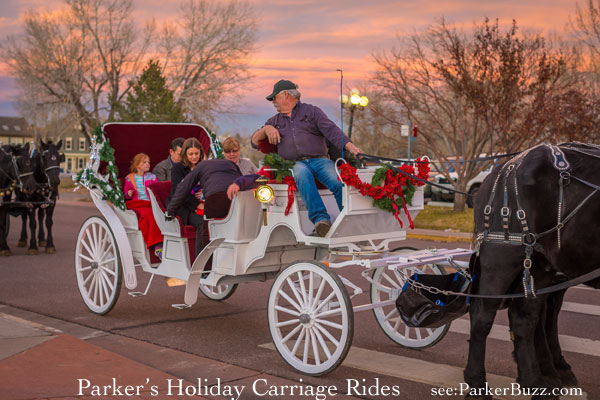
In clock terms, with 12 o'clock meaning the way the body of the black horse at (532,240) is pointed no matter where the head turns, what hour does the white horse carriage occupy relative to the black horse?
The white horse carriage is roughly at 7 o'clock from the black horse.

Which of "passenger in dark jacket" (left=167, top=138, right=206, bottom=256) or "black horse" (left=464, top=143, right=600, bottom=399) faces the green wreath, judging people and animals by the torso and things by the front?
the passenger in dark jacket

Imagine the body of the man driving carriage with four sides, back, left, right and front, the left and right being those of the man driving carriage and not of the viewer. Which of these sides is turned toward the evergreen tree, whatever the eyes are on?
back

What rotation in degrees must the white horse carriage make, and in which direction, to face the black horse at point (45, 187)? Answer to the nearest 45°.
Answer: approximately 180°

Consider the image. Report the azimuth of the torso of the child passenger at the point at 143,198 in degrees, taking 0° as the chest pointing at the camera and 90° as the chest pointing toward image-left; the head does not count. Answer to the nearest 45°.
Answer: approximately 315°

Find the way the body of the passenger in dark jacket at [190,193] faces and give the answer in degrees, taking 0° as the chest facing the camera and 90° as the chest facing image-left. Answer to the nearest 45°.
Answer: approximately 315°

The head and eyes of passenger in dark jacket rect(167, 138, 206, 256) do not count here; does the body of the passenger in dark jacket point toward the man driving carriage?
yes

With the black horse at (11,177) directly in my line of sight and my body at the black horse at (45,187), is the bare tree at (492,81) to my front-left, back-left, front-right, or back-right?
back-right

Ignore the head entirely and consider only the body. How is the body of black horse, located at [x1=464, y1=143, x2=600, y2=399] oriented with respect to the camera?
to the viewer's right

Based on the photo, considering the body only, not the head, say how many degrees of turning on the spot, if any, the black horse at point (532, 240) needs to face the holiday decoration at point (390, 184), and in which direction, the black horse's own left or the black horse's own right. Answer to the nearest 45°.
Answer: approximately 135° to the black horse's own left

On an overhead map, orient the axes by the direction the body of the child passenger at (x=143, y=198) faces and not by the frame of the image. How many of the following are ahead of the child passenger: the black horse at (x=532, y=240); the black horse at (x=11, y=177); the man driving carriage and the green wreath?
3
